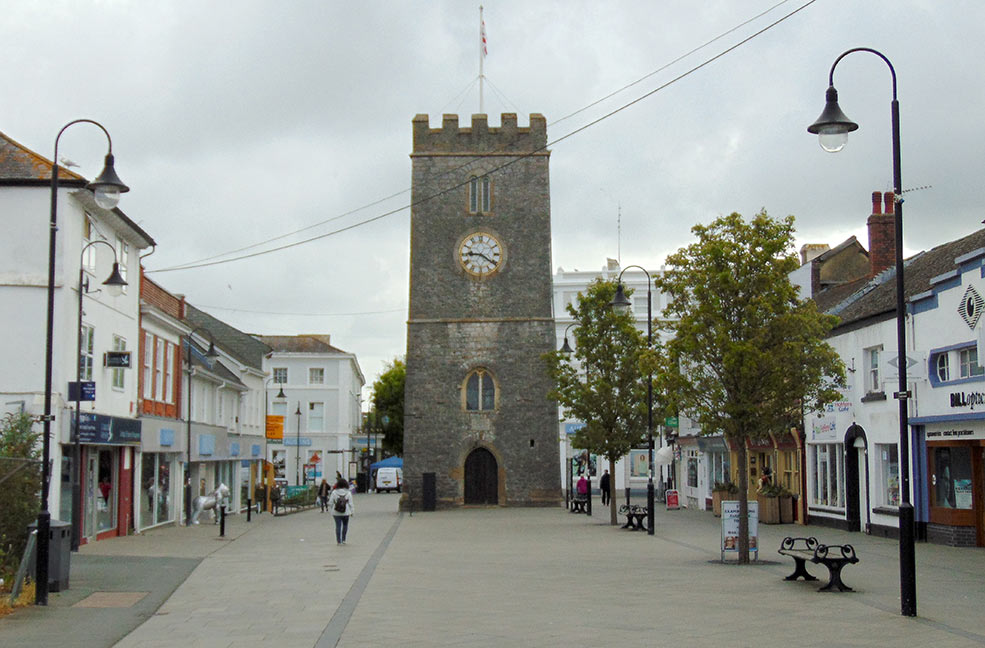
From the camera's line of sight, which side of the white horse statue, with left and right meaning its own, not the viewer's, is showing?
right

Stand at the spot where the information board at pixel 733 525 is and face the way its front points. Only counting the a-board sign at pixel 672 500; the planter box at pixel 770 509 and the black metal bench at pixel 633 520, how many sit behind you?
3

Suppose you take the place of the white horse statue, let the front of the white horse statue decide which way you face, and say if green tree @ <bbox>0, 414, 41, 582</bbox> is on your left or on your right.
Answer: on your right

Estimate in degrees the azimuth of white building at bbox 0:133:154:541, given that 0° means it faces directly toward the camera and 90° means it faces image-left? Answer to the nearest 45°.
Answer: approximately 315°

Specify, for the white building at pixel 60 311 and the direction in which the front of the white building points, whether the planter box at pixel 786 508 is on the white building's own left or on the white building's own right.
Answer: on the white building's own left

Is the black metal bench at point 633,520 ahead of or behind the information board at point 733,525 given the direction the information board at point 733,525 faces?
behind

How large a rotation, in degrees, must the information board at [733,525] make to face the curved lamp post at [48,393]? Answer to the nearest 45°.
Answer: approximately 45° to its right

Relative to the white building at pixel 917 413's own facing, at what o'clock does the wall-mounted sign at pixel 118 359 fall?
The wall-mounted sign is roughly at 1 o'clock from the white building.

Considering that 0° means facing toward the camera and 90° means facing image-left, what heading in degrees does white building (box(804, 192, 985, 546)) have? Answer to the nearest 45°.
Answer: approximately 45°

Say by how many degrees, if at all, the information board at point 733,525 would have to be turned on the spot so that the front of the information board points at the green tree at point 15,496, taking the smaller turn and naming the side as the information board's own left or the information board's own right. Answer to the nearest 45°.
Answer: approximately 45° to the information board's own right

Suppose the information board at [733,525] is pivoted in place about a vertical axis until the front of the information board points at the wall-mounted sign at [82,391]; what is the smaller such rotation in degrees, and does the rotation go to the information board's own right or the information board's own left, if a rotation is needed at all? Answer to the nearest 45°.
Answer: approximately 90° to the information board's own right
